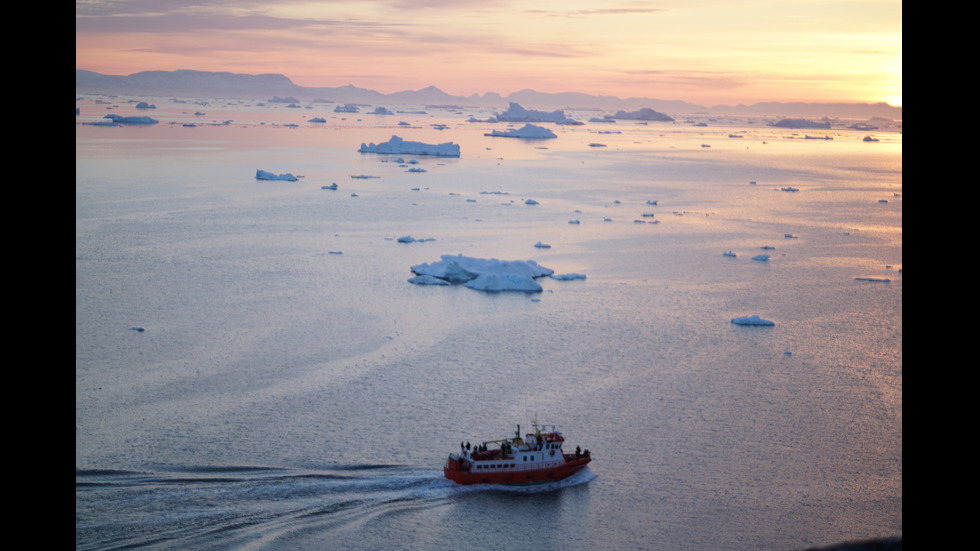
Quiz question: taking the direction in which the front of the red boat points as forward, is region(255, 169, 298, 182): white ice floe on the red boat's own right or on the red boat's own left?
on the red boat's own left

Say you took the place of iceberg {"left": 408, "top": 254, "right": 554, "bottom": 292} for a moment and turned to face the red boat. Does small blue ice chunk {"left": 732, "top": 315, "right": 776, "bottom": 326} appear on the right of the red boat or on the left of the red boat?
left

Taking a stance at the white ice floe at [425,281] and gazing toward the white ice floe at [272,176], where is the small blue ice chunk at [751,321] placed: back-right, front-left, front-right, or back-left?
back-right

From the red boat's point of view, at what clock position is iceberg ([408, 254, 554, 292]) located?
The iceberg is roughly at 9 o'clock from the red boat.

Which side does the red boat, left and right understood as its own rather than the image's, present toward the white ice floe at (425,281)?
left

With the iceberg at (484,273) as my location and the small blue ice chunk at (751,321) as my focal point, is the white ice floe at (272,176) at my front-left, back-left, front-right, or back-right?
back-left

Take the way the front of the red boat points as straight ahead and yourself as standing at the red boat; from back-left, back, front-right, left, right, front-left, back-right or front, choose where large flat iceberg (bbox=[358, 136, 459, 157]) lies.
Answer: left

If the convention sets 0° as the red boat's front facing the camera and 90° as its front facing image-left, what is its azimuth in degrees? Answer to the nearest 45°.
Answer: approximately 270°

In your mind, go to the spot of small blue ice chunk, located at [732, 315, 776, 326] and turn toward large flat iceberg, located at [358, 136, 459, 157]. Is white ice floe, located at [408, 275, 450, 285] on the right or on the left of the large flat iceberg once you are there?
left

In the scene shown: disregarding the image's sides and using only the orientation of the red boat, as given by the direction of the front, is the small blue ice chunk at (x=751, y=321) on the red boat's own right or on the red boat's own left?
on the red boat's own left
